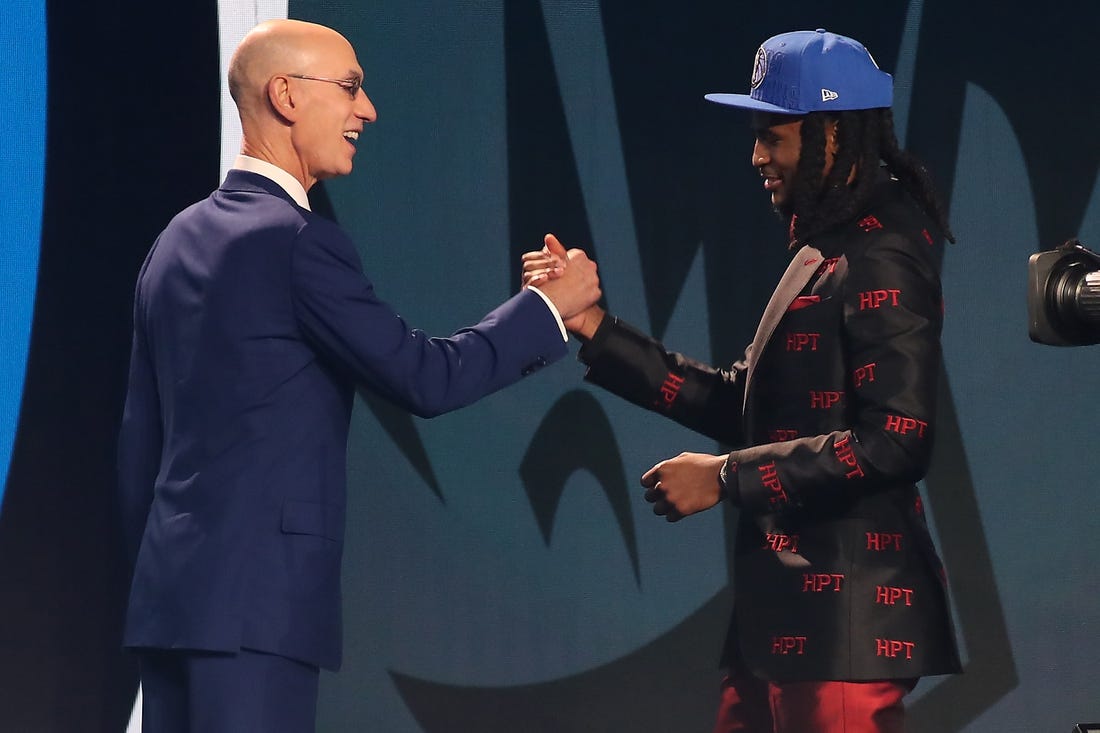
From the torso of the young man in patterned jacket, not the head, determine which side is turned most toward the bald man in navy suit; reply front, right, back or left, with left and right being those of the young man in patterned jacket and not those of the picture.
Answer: front

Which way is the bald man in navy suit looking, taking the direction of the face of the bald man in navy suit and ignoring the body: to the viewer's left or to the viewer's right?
to the viewer's right

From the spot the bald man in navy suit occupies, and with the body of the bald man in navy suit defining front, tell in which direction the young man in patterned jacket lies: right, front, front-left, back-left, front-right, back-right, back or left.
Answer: front-right

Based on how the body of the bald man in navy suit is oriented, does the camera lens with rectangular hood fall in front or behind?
in front

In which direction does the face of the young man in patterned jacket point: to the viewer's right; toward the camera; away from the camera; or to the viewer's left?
to the viewer's left

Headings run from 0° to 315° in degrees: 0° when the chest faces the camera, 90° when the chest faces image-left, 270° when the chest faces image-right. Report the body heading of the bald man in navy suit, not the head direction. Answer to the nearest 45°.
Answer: approximately 225°

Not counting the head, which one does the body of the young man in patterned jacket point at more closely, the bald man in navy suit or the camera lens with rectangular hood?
the bald man in navy suit

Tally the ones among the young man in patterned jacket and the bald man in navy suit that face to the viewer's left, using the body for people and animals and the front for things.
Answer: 1

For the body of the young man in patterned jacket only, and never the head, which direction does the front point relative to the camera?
to the viewer's left
